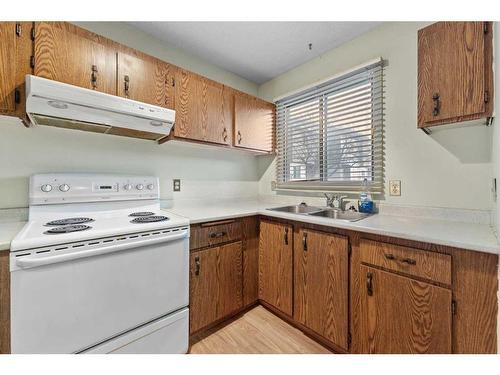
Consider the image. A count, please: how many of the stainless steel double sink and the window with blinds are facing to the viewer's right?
0

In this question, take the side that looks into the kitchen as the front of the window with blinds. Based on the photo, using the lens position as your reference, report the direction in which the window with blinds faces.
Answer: facing the viewer and to the left of the viewer

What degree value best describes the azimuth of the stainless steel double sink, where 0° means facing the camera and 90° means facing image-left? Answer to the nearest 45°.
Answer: approximately 45°

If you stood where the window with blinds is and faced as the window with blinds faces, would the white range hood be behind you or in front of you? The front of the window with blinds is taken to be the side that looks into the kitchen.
in front
